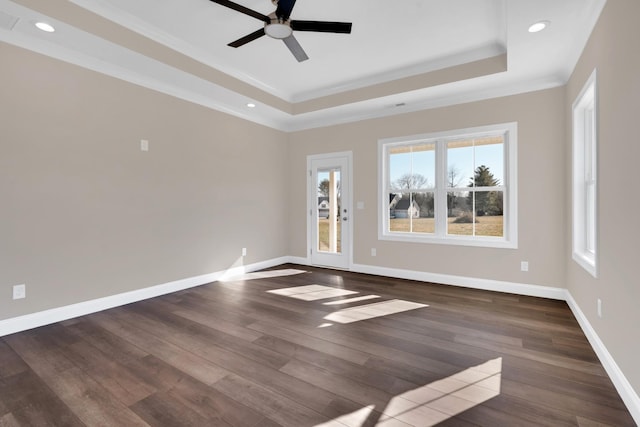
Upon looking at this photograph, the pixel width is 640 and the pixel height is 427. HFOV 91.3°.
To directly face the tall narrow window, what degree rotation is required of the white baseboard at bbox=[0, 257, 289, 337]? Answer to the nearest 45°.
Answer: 0° — it already faces it

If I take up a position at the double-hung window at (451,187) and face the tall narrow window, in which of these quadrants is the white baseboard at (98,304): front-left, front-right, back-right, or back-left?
back-right

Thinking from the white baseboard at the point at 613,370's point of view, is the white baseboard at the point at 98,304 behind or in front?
in front

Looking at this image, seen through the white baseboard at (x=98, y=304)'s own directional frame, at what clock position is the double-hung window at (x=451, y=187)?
The double-hung window is roughly at 11 o'clock from the white baseboard.

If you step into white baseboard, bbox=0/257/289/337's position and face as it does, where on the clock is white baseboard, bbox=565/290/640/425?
white baseboard, bbox=565/290/640/425 is roughly at 12 o'clock from white baseboard, bbox=0/257/289/337.

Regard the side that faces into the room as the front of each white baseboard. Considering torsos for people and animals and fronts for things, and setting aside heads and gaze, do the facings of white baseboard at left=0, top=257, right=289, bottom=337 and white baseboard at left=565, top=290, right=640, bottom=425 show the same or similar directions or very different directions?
very different directions

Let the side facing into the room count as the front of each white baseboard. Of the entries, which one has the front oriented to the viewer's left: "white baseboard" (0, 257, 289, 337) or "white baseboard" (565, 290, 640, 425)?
"white baseboard" (565, 290, 640, 425)

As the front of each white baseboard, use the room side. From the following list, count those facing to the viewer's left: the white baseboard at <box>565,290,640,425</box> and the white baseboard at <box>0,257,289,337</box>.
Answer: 1

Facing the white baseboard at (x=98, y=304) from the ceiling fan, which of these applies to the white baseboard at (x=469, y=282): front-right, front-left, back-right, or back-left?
back-right

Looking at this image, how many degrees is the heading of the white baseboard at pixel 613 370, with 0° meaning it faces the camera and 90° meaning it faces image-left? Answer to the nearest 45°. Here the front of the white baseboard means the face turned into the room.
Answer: approximately 90°
